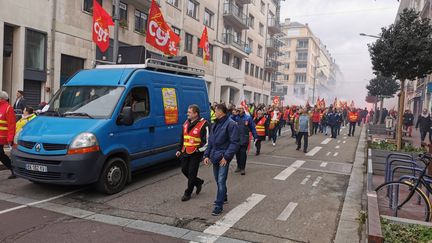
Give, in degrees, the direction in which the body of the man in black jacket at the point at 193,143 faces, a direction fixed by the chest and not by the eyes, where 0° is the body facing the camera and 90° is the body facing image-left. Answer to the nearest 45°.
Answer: approximately 45°

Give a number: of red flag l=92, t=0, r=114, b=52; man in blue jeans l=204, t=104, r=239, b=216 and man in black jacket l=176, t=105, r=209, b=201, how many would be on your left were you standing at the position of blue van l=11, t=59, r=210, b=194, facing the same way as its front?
2

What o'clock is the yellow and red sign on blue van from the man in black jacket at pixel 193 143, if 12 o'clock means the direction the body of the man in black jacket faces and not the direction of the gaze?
The yellow and red sign on blue van is roughly at 4 o'clock from the man in black jacket.

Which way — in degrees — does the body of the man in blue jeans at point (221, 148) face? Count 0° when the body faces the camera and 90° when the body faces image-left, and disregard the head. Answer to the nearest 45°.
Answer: approximately 45°

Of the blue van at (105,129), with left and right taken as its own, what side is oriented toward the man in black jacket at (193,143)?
left

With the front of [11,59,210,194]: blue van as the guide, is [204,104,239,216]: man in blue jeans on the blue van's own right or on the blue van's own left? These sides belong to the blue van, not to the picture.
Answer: on the blue van's own left
